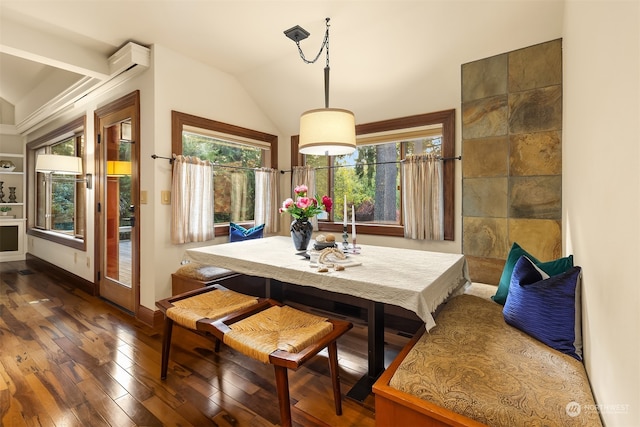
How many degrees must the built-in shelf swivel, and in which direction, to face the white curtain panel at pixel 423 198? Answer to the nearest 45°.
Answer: approximately 45° to its left

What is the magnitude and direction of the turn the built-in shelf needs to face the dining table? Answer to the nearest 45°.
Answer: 0° — it already faces it

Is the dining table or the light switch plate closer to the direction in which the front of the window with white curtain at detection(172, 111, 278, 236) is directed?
the dining table
